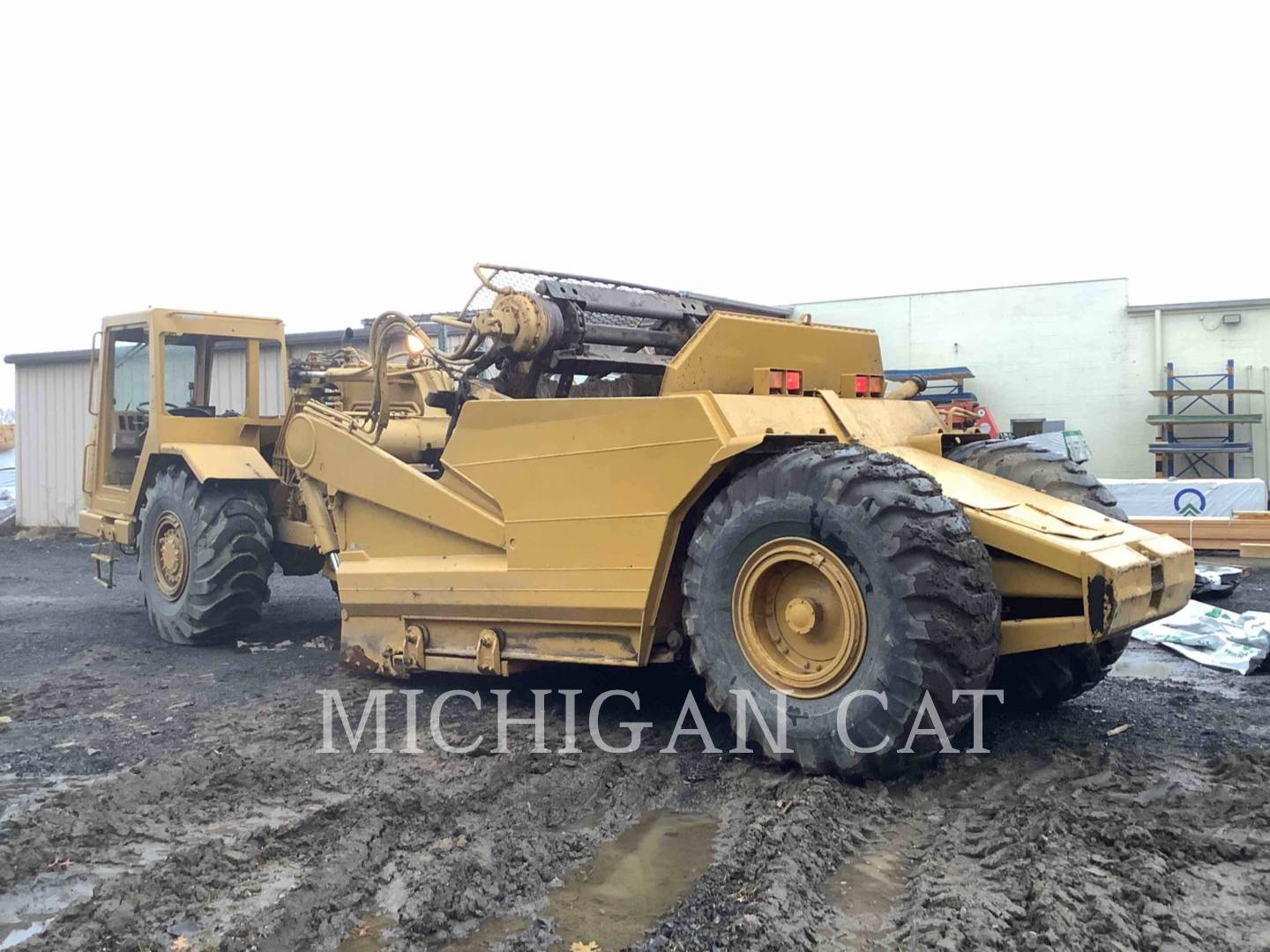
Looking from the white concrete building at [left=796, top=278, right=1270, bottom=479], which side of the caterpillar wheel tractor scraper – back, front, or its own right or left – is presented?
right

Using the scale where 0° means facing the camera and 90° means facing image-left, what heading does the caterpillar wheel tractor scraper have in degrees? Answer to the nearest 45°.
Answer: approximately 135°
